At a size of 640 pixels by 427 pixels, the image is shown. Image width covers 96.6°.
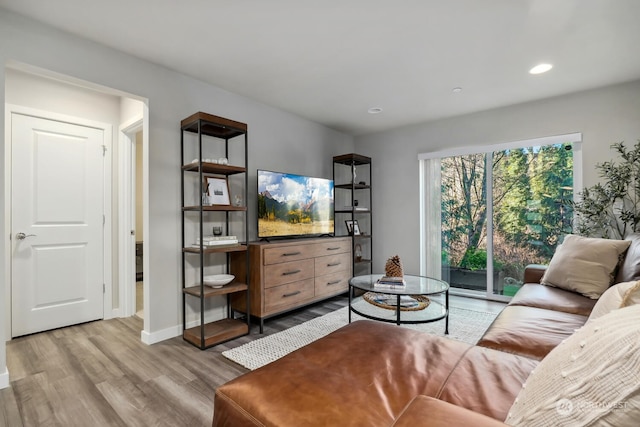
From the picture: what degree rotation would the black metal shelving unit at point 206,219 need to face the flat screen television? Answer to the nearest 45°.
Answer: approximately 90° to its left

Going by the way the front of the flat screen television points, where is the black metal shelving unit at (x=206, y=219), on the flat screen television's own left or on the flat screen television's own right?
on the flat screen television's own right

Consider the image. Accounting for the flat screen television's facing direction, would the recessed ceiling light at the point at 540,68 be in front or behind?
in front

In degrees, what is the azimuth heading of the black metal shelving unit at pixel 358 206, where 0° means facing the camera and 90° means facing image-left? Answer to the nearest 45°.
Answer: approximately 315°

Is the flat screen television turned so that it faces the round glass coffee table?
yes

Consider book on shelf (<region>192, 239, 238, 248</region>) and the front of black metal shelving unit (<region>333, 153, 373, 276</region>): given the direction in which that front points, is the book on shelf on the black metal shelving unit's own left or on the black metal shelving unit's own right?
on the black metal shelving unit's own right

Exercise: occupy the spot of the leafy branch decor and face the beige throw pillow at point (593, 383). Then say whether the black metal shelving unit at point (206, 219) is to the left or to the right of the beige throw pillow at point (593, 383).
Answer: right

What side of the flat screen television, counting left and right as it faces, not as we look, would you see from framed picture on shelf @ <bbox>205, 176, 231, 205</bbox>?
right

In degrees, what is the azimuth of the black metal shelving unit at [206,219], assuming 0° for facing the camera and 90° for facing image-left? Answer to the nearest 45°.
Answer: approximately 315°

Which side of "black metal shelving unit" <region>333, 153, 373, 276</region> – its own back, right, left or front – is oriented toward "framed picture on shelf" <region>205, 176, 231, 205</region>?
right

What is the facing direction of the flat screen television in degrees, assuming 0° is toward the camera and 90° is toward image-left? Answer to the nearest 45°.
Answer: approximately 315°

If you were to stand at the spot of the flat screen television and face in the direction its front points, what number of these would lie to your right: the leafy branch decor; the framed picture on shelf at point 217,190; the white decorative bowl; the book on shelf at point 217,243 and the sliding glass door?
3

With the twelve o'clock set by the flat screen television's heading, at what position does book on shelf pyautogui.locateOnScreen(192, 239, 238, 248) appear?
The book on shelf is roughly at 3 o'clock from the flat screen television.

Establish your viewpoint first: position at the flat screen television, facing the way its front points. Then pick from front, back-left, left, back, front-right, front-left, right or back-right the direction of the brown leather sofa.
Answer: front-right
